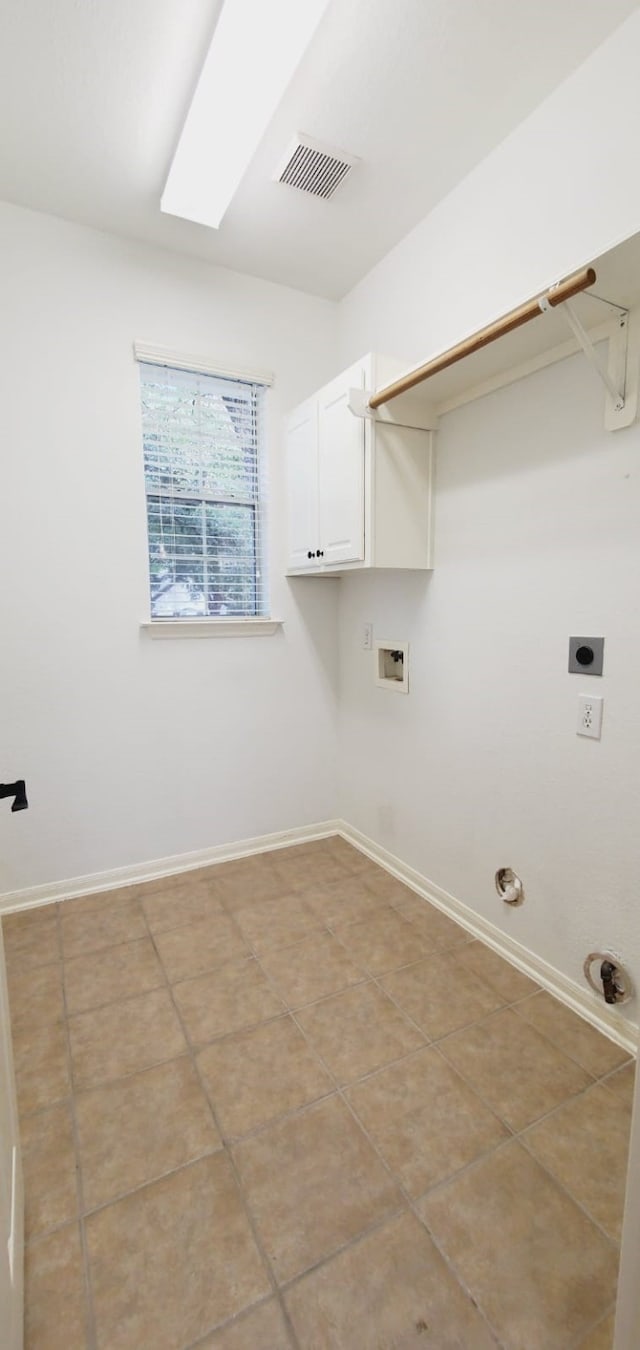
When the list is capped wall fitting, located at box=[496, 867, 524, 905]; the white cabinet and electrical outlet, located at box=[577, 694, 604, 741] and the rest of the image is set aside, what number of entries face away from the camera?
0

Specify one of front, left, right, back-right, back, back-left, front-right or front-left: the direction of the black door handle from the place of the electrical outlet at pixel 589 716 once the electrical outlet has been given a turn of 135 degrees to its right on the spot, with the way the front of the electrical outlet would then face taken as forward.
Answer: back-left

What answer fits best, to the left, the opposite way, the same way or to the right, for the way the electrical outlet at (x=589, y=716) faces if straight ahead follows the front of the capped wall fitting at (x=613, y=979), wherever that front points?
the same way

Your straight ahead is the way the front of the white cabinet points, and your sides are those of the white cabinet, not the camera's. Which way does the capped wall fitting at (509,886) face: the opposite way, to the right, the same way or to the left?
the same way

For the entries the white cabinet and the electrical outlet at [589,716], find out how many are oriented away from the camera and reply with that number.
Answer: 0

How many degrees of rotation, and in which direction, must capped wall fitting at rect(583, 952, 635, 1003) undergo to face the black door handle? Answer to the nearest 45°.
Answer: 0° — it already faces it

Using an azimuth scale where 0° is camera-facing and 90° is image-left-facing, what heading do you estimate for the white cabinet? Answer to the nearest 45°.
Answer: approximately 45°

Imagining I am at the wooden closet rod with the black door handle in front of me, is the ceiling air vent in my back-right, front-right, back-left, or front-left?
front-right

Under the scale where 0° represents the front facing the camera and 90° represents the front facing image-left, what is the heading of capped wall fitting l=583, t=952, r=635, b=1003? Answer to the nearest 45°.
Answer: approximately 45°

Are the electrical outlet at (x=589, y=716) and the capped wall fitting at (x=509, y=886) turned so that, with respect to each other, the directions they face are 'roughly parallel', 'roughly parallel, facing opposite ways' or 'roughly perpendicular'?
roughly parallel

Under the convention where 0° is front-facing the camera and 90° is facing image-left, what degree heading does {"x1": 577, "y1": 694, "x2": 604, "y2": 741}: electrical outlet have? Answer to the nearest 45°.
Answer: approximately 45°

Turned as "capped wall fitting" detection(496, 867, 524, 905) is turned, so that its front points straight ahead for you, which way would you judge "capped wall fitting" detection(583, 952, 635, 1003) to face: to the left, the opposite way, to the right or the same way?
the same way

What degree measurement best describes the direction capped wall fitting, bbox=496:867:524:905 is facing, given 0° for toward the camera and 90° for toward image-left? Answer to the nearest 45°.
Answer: approximately 45°
